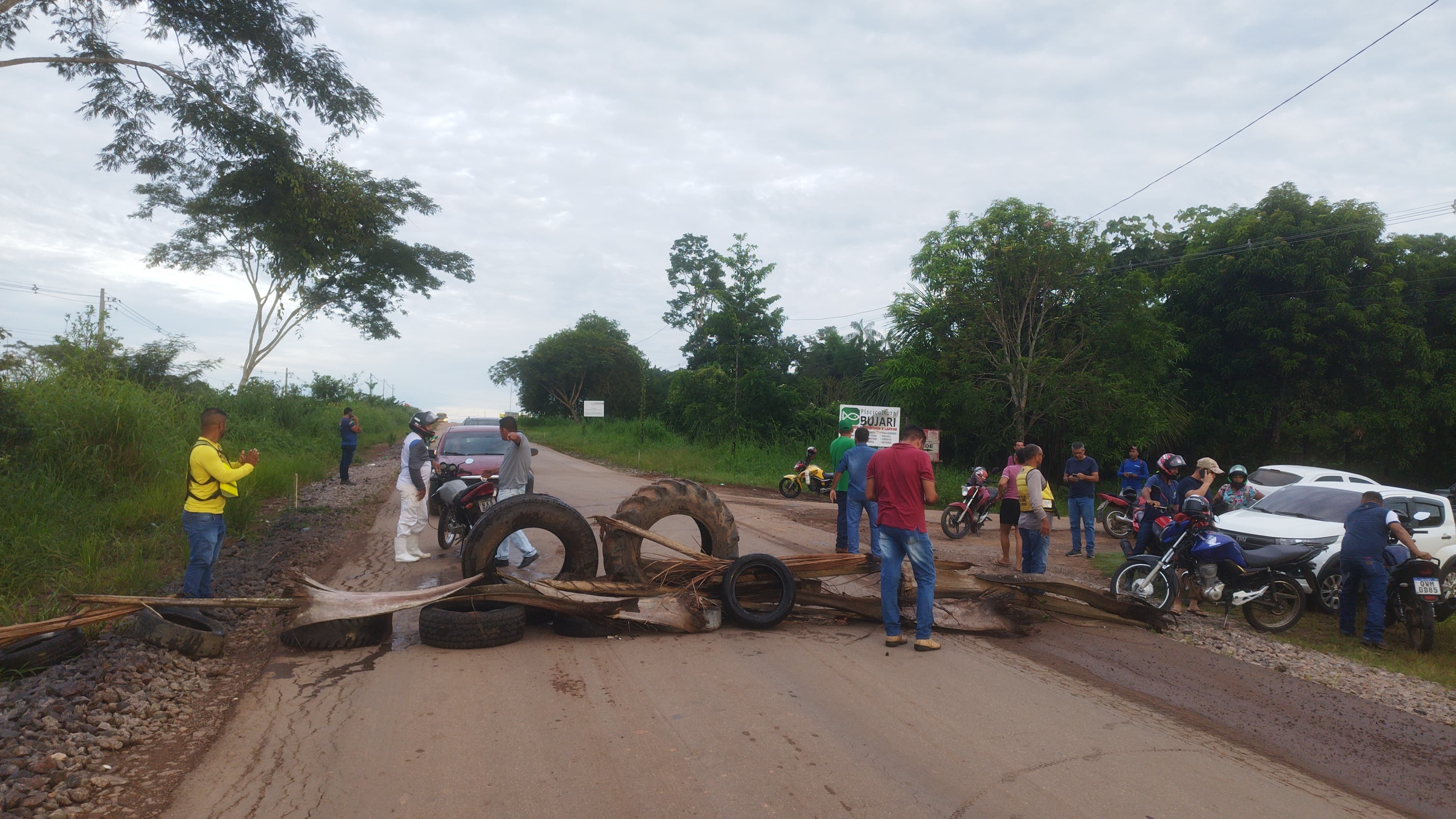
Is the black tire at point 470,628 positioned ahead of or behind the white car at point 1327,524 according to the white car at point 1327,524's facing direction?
ahead

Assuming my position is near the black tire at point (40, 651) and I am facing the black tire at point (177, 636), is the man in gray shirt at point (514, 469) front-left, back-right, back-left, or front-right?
front-left

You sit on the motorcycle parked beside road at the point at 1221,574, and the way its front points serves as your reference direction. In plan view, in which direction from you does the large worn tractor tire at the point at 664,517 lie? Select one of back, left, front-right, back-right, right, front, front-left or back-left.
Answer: front-left

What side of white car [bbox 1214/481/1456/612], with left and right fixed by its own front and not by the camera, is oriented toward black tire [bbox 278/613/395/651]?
front

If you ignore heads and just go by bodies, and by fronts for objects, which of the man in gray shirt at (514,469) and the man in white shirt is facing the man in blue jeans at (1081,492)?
the man in white shirt

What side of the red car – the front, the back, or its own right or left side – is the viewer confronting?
front

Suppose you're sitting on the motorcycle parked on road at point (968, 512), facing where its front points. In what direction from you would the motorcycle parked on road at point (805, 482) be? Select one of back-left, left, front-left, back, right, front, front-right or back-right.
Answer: right

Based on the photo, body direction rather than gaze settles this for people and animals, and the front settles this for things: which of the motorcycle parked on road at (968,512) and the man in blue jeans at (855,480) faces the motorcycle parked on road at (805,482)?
the man in blue jeans

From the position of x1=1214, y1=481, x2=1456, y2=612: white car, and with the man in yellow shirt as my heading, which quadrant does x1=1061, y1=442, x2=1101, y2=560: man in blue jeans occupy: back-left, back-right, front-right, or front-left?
front-right

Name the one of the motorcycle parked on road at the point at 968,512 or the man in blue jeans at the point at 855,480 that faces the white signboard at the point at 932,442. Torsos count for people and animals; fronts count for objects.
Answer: the man in blue jeans

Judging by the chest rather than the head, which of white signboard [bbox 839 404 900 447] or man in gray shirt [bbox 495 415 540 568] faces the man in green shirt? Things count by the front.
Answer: the white signboard

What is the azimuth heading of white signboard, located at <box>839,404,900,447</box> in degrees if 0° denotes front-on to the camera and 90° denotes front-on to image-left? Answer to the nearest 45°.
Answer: approximately 0°

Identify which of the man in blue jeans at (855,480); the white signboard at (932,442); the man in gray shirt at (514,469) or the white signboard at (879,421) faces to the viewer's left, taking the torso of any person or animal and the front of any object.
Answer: the man in gray shirt

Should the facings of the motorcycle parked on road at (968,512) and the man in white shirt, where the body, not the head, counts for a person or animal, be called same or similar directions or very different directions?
very different directions

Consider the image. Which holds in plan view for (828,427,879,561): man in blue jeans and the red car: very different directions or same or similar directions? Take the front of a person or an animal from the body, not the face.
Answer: very different directions

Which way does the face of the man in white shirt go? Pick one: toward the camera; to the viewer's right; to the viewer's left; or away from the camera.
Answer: to the viewer's right

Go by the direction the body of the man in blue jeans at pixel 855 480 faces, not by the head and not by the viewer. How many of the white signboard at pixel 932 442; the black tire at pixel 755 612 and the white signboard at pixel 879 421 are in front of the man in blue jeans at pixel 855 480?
2
